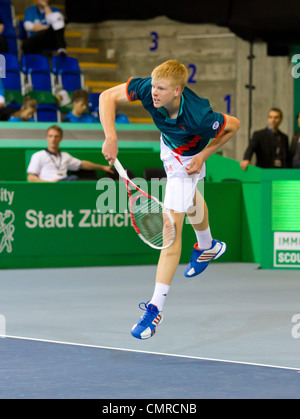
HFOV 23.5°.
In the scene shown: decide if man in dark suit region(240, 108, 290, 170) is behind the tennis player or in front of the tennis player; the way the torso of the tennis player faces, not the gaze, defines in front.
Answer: behind

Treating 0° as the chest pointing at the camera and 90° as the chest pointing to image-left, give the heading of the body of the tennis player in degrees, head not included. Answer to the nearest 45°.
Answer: approximately 45°

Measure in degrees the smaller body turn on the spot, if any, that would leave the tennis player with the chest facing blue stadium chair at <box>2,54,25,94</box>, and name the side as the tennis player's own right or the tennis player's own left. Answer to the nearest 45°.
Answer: approximately 135° to the tennis player's own right

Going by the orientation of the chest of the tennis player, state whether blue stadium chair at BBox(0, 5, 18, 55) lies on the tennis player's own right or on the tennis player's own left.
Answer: on the tennis player's own right

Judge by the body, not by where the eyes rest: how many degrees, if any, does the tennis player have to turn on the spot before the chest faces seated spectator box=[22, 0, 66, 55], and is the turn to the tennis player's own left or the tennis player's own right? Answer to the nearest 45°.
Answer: approximately 135° to the tennis player's own right

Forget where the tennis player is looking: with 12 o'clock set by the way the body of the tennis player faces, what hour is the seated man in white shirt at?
The seated man in white shirt is roughly at 4 o'clock from the tennis player.

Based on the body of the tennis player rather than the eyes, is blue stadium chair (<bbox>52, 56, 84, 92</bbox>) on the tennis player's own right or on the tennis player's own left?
on the tennis player's own right

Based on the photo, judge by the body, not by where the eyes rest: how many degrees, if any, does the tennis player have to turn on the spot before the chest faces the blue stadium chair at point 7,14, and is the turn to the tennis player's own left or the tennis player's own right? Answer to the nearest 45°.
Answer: approximately 135° to the tennis player's own right

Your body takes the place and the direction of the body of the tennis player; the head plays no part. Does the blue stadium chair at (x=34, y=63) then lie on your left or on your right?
on your right

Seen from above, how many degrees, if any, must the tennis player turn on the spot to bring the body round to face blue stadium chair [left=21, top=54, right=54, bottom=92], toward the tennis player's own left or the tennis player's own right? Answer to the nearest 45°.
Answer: approximately 135° to the tennis player's own right
